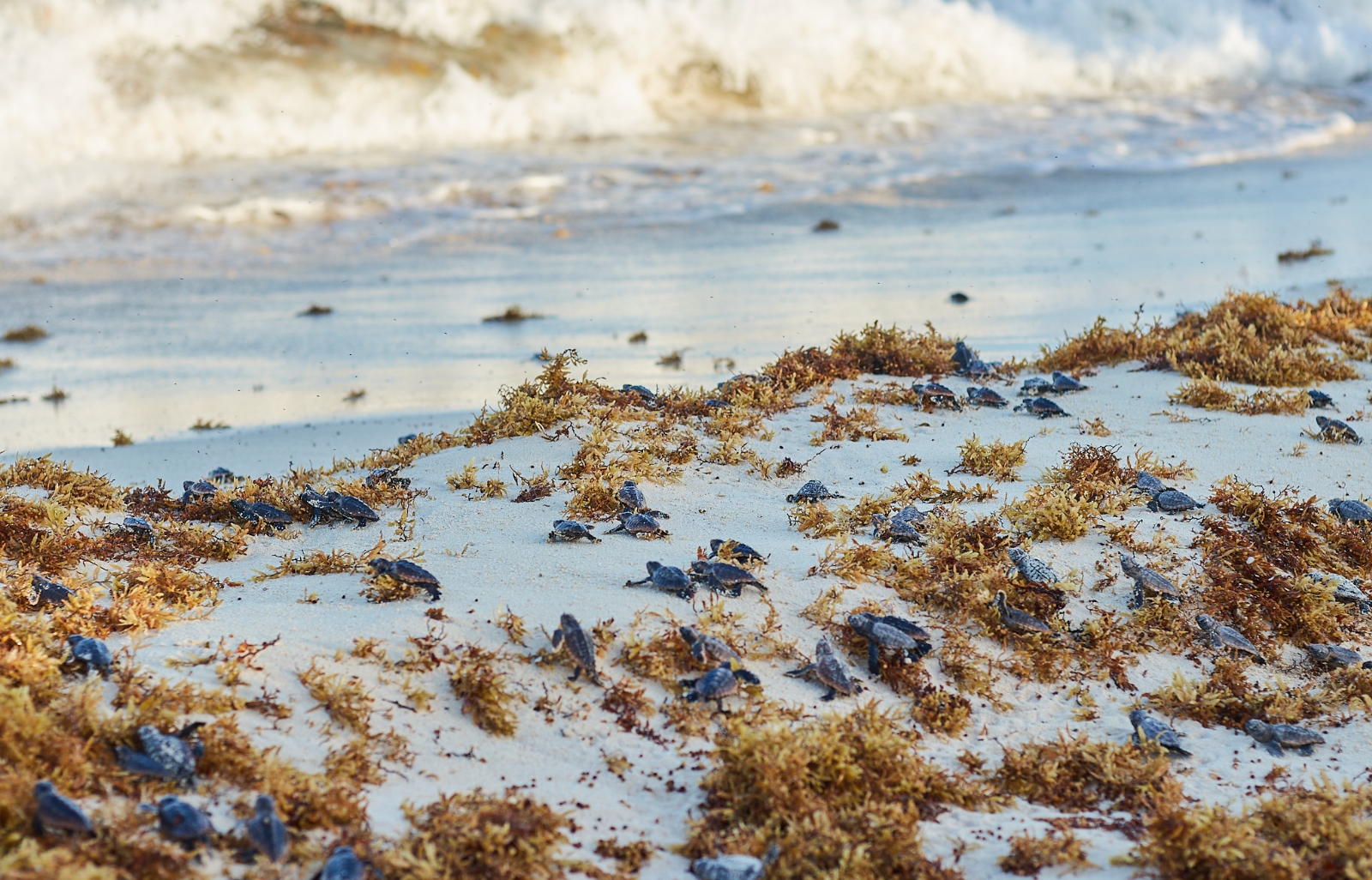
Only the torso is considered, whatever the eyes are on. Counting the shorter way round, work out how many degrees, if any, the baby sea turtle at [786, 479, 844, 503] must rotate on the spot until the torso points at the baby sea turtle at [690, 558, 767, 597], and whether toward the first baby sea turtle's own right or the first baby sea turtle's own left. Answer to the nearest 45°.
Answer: approximately 90° to the first baby sea turtle's own left

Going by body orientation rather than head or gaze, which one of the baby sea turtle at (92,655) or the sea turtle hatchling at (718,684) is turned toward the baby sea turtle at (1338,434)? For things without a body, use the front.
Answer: the sea turtle hatchling

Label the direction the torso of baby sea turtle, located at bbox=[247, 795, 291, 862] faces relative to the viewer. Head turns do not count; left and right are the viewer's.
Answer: facing away from the viewer

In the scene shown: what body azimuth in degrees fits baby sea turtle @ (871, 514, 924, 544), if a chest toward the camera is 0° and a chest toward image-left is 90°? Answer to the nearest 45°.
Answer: approximately 90°

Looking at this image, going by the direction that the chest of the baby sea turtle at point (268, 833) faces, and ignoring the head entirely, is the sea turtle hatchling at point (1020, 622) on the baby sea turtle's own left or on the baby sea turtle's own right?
on the baby sea turtle's own right

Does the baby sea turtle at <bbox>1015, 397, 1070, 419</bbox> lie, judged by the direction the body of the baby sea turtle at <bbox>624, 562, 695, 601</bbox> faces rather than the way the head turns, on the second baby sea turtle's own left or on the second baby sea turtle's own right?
on the second baby sea turtle's own right

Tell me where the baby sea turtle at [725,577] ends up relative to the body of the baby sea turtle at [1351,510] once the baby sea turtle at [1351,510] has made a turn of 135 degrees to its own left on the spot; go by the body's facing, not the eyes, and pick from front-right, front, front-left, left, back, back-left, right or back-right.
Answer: front-right

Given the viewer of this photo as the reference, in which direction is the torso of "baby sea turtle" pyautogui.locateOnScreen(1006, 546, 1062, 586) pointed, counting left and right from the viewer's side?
facing away from the viewer and to the left of the viewer
